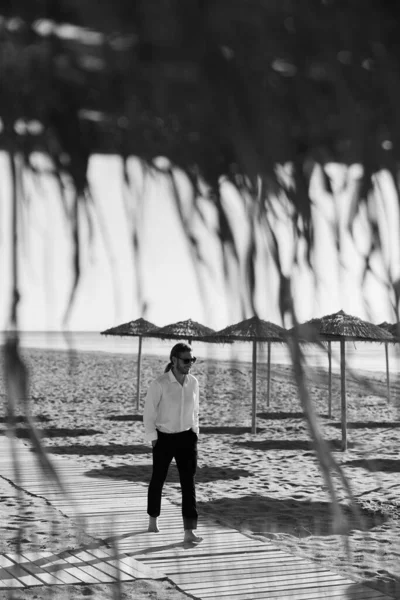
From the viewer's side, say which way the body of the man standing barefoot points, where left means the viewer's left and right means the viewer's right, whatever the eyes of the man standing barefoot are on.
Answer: facing the viewer and to the right of the viewer

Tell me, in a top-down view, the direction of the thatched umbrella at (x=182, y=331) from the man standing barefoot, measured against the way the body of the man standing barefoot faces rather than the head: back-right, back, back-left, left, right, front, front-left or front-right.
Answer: back-left
